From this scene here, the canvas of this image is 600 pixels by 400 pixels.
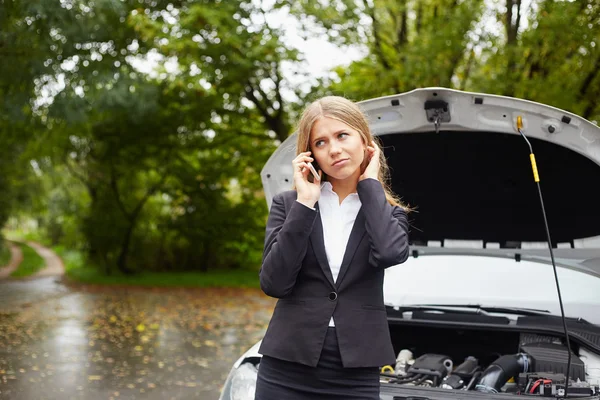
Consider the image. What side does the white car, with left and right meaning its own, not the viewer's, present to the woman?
front

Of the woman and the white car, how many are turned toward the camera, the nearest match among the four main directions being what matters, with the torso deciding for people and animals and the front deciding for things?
2

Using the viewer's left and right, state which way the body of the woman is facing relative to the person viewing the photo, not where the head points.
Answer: facing the viewer

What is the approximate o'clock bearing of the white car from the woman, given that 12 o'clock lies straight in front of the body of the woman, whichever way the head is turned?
The white car is roughly at 7 o'clock from the woman.
